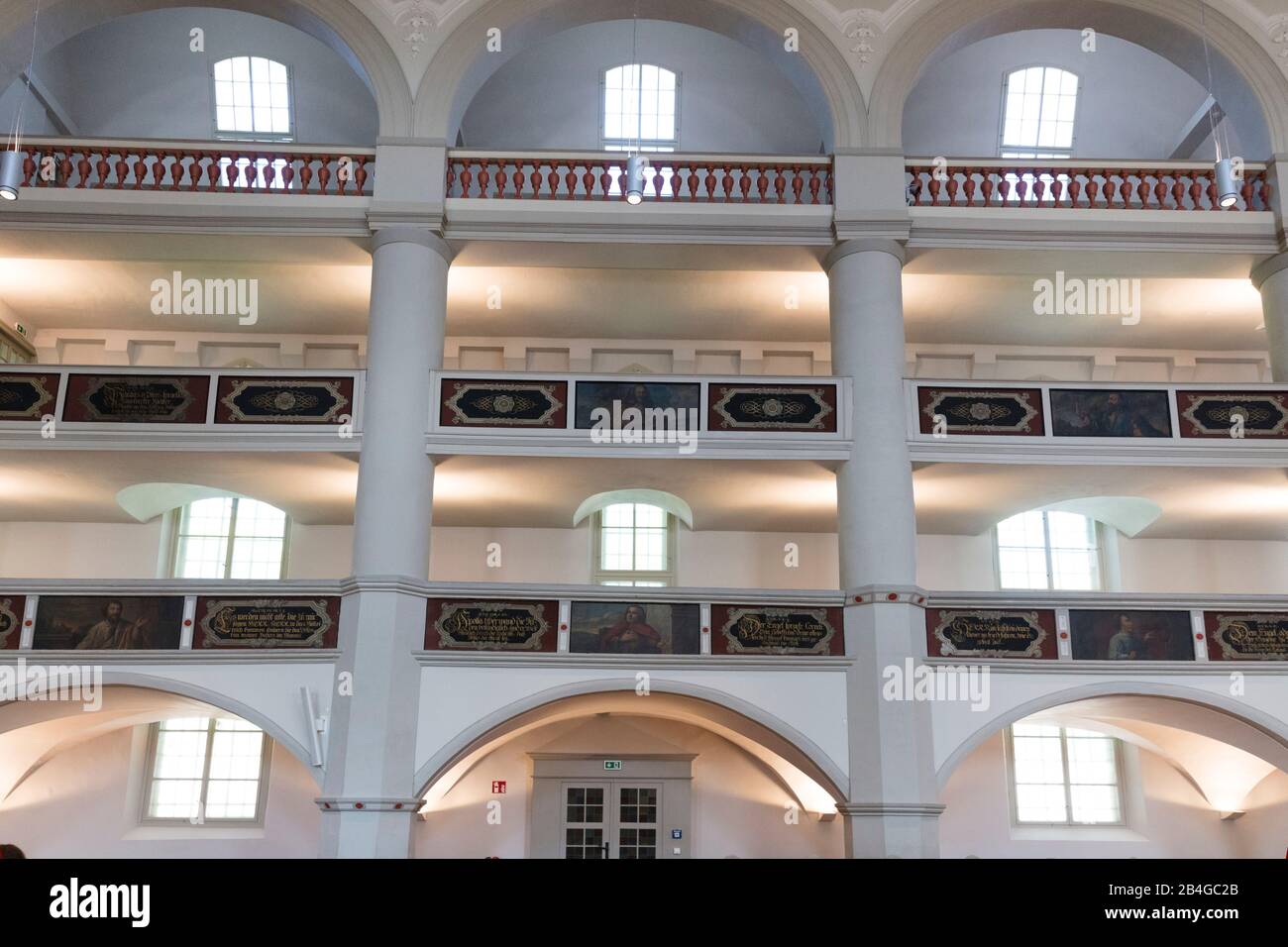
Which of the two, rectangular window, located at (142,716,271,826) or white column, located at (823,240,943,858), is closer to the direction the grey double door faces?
the white column

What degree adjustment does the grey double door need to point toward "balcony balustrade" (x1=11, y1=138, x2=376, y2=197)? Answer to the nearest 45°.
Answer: approximately 45° to its right

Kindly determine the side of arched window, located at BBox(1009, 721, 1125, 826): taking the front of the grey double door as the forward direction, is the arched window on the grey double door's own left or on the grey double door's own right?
on the grey double door's own left

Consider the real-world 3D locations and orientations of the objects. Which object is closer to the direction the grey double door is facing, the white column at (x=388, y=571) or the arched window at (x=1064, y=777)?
the white column

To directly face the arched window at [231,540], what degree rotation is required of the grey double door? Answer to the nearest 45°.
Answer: approximately 90° to its right

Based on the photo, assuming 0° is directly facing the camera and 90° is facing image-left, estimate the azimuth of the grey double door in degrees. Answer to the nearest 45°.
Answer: approximately 0°

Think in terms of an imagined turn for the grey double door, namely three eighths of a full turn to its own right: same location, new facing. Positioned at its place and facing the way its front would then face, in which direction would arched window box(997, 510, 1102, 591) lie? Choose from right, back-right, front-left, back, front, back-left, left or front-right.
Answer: back-right

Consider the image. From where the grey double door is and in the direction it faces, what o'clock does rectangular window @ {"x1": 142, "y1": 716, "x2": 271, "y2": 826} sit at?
The rectangular window is roughly at 3 o'clock from the grey double door.
